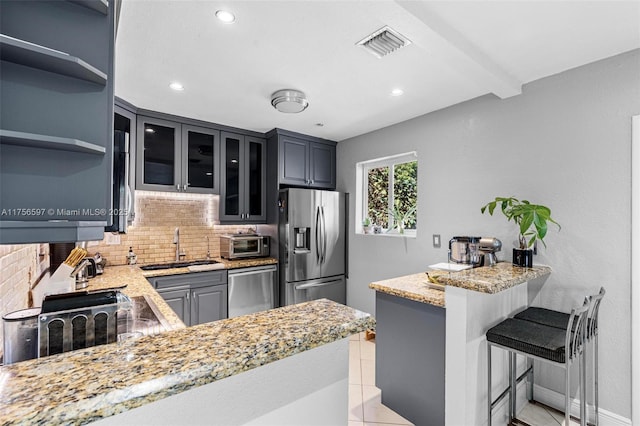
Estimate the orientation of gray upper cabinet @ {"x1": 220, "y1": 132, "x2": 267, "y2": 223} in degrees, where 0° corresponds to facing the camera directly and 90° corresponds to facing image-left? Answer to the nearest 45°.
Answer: approximately 315°

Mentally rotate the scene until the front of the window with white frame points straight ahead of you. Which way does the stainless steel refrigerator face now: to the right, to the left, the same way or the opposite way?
to the left

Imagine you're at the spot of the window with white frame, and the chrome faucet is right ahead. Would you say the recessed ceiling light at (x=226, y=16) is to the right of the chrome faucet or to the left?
left

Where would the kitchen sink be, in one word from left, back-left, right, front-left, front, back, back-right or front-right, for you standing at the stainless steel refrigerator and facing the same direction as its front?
back-right

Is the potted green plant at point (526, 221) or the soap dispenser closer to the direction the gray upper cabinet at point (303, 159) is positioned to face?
the potted green plant
